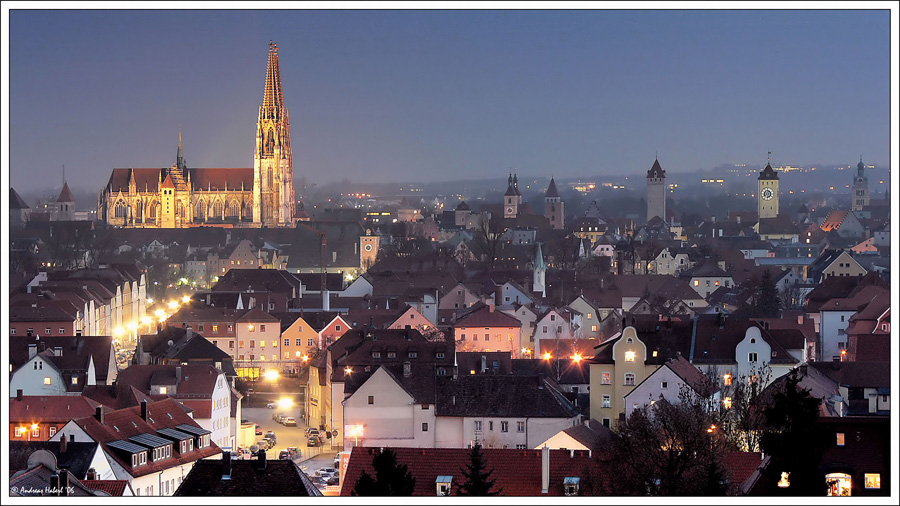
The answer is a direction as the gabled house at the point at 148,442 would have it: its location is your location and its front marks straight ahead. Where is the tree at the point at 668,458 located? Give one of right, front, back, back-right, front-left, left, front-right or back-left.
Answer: front

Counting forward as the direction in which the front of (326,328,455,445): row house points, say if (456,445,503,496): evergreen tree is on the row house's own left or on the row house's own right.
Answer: on the row house's own left

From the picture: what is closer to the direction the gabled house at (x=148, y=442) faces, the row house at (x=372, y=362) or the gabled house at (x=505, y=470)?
the gabled house

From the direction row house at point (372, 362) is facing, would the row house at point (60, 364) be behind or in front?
in front

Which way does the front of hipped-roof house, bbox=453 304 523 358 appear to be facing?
toward the camera

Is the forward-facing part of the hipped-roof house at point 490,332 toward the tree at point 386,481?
yes
